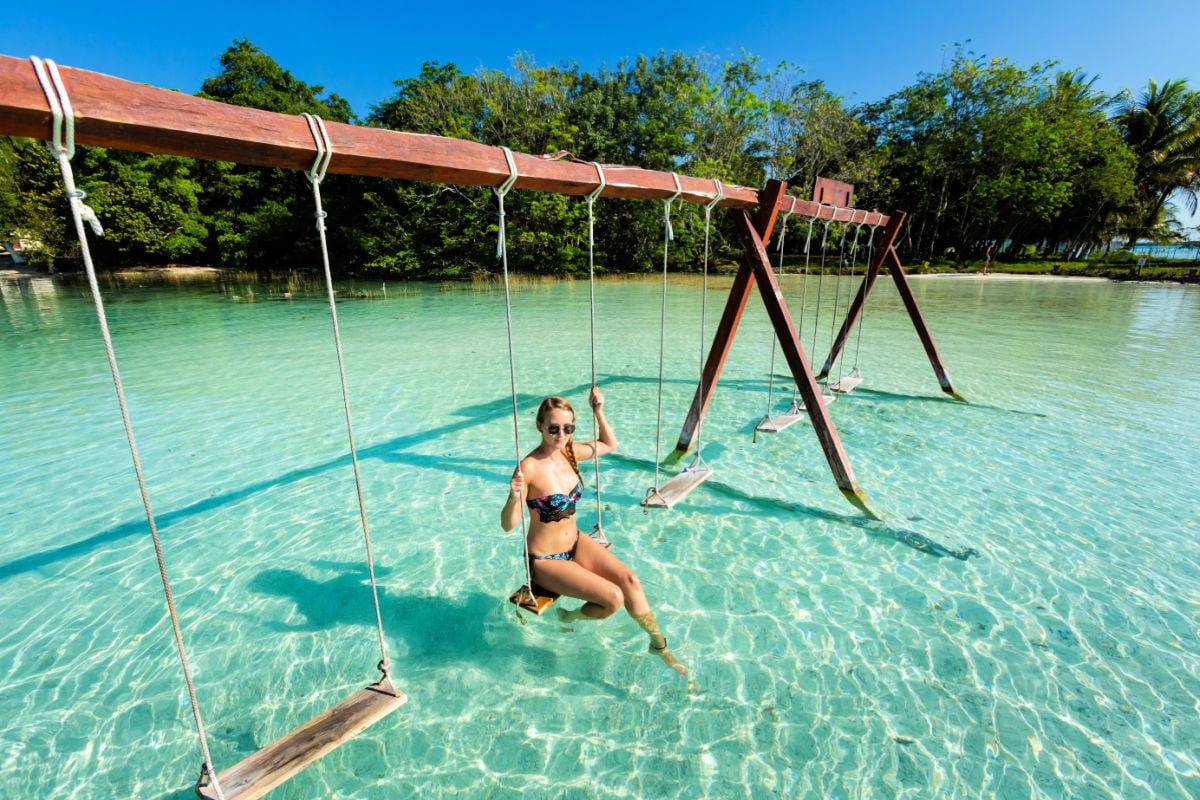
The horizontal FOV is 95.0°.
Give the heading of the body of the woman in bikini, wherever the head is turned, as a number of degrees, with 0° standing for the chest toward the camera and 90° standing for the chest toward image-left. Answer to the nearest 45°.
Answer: approximately 315°

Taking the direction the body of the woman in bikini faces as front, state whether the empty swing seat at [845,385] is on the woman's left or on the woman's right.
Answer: on the woman's left

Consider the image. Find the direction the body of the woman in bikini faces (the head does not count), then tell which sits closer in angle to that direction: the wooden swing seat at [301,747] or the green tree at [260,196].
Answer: the wooden swing seat

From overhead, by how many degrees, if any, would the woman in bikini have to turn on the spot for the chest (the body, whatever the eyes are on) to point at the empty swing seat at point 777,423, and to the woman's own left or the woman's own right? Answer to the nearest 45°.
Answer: approximately 90° to the woman's own left

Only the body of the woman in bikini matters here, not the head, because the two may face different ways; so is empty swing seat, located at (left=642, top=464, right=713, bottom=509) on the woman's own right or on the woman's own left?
on the woman's own left

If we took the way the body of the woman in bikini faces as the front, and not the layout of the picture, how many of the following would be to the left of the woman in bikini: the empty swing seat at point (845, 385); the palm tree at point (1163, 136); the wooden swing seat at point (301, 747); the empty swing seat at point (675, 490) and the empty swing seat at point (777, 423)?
4

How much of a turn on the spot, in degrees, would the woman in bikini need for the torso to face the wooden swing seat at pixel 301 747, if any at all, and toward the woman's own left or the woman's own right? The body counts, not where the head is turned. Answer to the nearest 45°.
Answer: approximately 90° to the woman's own right

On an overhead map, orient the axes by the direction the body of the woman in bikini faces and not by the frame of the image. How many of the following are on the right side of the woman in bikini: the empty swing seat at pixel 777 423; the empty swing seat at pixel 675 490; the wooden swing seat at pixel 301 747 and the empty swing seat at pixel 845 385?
1

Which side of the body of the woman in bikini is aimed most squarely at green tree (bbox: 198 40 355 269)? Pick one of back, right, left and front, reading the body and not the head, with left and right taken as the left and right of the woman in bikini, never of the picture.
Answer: back

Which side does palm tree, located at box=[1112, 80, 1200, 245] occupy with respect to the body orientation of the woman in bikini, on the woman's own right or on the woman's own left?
on the woman's own left
